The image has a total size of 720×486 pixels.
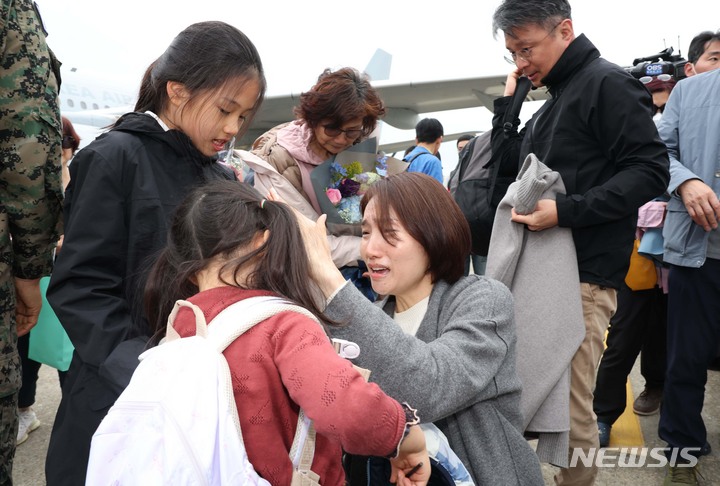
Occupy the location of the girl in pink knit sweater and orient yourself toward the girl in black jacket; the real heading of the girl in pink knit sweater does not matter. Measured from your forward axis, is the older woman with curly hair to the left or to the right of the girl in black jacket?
right

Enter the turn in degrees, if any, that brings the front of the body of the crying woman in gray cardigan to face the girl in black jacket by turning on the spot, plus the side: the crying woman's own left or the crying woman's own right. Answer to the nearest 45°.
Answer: approximately 45° to the crying woman's own right

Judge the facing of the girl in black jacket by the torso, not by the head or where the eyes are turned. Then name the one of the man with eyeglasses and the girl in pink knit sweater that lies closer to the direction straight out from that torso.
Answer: the girl in pink knit sweater

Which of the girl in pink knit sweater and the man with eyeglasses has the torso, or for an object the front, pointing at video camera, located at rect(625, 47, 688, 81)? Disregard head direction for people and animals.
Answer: the girl in pink knit sweater

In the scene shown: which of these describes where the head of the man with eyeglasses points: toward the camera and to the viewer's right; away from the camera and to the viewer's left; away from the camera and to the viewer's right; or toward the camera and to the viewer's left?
toward the camera and to the viewer's left

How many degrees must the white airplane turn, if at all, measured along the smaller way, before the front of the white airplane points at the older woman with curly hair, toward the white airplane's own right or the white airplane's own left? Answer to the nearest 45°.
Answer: approximately 45° to the white airplane's own left

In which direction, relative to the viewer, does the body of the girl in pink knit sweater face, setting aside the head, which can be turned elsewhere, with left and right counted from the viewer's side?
facing away from the viewer and to the right of the viewer

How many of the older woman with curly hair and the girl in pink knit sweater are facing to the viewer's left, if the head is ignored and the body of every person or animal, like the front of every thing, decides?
0

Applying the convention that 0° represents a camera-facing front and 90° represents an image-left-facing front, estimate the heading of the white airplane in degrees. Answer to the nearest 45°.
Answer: approximately 45°

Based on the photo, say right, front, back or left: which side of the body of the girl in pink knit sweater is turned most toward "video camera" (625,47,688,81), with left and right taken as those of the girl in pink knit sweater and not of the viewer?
front

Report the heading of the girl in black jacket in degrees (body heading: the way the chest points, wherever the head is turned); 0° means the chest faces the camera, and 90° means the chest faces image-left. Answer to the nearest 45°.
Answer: approximately 315°

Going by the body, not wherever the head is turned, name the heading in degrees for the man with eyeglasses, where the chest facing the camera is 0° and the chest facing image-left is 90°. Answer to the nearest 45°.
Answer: approximately 45°

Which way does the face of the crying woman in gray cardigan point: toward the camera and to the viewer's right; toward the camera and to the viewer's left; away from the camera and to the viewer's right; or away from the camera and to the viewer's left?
toward the camera and to the viewer's left

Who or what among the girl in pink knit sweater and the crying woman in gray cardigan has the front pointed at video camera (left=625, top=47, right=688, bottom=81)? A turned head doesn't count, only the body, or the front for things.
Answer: the girl in pink knit sweater

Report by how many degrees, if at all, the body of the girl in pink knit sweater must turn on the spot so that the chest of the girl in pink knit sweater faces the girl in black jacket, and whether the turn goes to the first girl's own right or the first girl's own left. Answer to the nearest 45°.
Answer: approximately 90° to the first girl's own left
